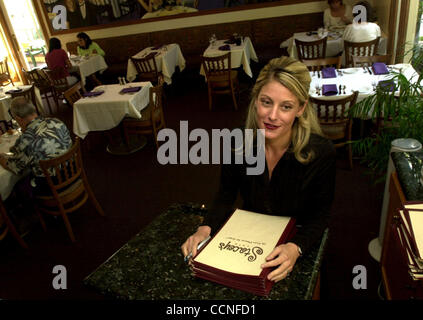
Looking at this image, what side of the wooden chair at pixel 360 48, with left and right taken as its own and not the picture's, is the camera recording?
back

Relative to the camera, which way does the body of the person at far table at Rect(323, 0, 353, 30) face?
toward the camera

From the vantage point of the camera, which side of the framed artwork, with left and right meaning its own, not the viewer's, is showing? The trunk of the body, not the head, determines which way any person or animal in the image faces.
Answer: front

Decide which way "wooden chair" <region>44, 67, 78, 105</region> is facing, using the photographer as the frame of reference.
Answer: facing away from the viewer and to the right of the viewer

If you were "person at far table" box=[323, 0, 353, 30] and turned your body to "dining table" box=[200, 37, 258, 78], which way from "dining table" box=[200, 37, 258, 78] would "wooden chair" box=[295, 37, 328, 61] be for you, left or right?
left

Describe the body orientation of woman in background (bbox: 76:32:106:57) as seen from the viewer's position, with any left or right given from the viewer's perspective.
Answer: facing the viewer and to the left of the viewer

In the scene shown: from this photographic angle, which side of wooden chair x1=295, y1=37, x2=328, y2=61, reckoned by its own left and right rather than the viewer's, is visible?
back

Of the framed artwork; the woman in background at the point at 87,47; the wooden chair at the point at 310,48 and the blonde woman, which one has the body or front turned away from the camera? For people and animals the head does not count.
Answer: the wooden chair

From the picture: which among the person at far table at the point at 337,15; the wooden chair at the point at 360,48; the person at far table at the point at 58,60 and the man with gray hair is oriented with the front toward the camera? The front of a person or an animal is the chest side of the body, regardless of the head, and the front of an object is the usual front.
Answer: the person at far table at the point at 337,15

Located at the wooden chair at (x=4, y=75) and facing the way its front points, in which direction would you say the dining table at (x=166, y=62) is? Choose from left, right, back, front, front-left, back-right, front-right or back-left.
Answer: left

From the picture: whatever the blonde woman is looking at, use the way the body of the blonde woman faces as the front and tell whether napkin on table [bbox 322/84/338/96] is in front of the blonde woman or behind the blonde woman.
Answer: behind

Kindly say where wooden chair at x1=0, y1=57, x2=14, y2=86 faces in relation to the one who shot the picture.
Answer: facing the viewer and to the right of the viewer

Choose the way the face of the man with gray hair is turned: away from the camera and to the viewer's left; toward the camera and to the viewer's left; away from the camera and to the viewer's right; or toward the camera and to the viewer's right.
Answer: away from the camera and to the viewer's left

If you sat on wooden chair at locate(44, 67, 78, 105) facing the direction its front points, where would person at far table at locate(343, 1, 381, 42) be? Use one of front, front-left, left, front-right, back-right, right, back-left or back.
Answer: right

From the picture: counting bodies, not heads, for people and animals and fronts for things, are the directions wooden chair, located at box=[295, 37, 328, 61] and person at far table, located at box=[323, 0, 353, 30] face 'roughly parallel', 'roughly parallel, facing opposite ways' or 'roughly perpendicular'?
roughly parallel, facing opposite ways

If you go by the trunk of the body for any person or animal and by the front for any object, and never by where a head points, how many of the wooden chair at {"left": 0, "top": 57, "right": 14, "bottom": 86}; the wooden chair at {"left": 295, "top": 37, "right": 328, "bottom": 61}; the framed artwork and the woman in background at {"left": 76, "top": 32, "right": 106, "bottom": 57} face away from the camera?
1
